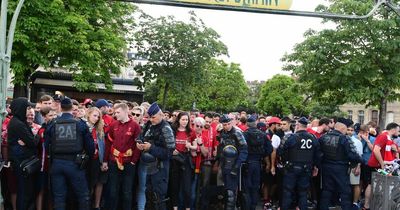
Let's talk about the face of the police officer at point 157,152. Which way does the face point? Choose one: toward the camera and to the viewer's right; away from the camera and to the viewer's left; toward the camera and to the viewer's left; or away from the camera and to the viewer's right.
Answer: toward the camera and to the viewer's left

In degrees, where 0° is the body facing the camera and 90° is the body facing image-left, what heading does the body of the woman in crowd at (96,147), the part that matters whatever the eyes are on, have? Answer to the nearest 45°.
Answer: approximately 0°

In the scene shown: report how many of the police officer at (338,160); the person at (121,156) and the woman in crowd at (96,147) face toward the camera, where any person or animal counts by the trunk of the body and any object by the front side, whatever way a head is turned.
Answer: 2

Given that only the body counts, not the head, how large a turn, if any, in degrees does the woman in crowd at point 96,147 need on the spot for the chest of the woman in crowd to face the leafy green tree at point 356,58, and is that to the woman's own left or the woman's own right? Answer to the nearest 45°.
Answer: approximately 135° to the woman's own left

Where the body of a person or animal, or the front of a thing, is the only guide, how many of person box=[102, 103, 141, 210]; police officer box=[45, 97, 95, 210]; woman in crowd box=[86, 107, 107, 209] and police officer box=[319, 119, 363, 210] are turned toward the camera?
2

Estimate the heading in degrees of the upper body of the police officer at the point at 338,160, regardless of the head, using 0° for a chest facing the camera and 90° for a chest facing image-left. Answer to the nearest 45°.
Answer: approximately 225°

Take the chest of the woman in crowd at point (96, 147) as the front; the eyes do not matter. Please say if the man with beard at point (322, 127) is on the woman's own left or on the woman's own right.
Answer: on the woman's own left

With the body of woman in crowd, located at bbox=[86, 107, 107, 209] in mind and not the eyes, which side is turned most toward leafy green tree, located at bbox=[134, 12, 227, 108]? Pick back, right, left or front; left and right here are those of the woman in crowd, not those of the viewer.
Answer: back

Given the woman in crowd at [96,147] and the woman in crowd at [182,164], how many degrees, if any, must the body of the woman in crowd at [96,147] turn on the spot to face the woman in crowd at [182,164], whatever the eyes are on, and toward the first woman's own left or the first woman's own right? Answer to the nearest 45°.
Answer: approximately 90° to the first woman's own left

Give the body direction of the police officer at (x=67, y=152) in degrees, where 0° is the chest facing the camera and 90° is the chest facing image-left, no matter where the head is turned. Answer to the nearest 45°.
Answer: approximately 180°
